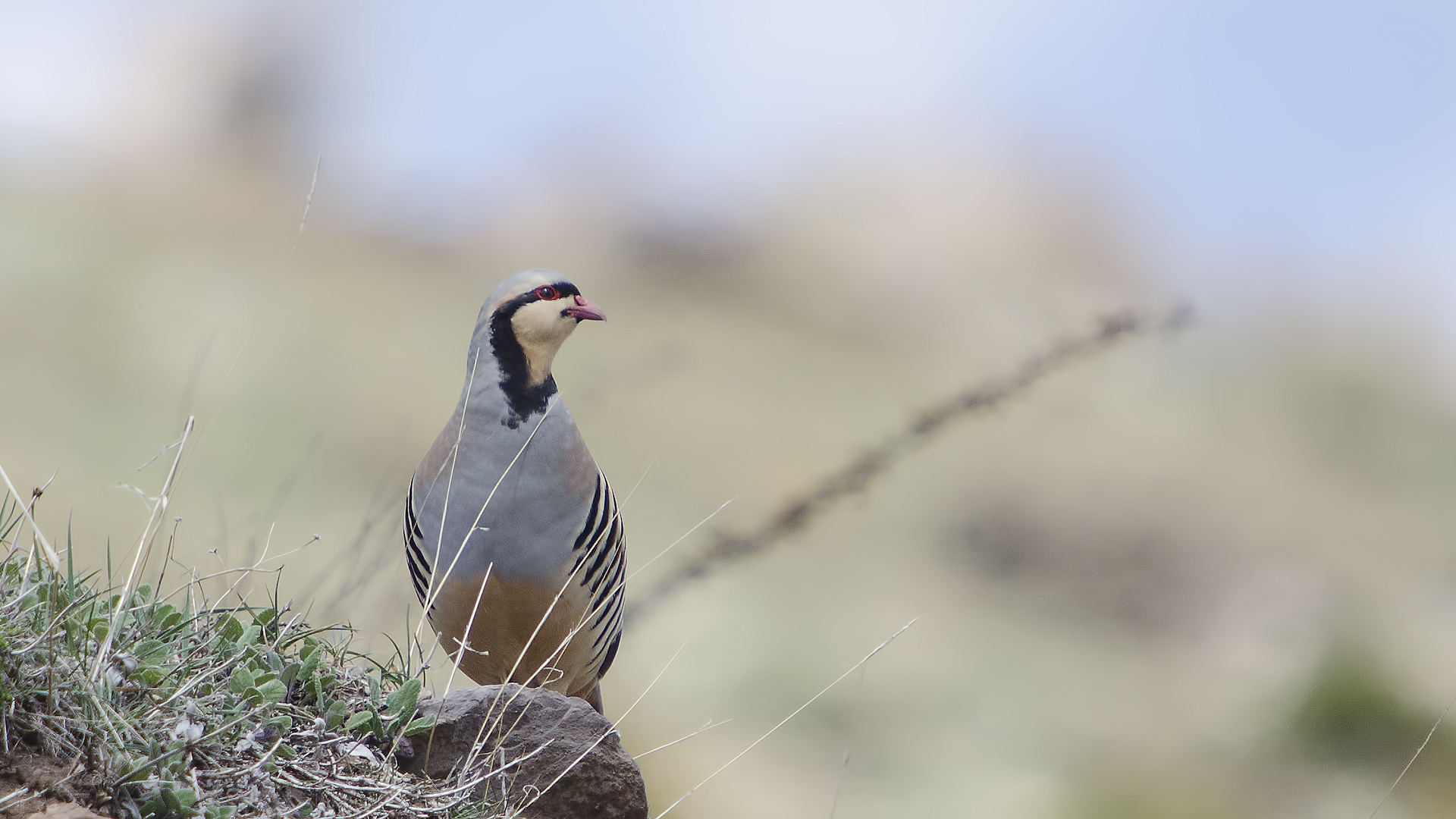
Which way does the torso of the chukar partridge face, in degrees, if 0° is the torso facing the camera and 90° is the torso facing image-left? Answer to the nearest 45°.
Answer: approximately 0°
